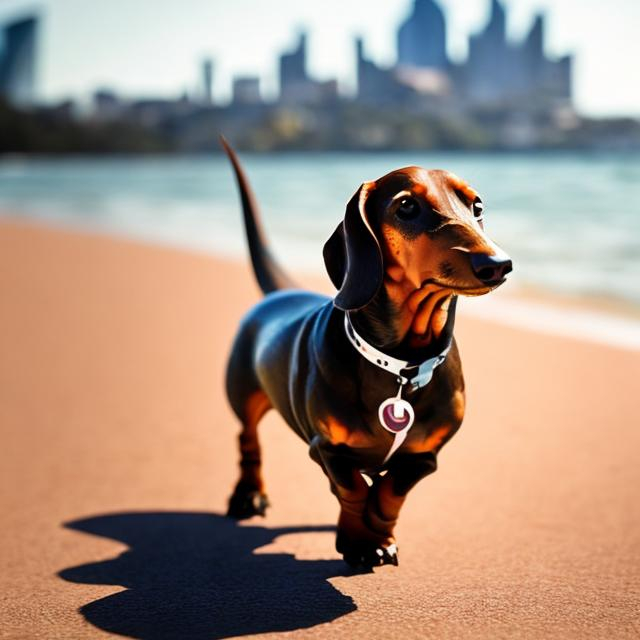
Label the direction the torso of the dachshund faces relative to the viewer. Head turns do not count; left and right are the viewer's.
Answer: facing the viewer and to the right of the viewer
